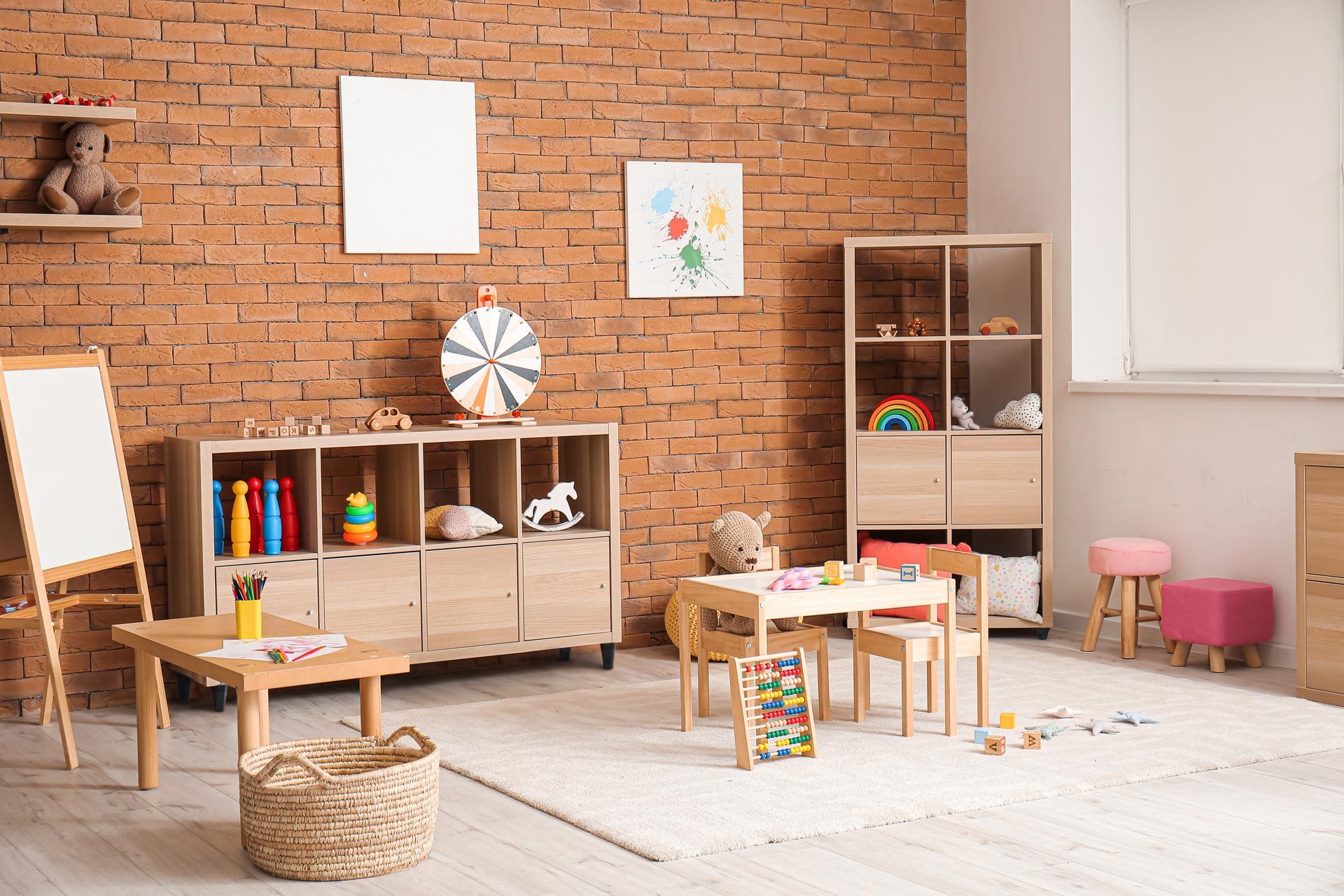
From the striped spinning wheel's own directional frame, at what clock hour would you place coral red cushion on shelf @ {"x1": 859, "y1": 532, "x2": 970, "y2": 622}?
The coral red cushion on shelf is roughly at 10 o'clock from the striped spinning wheel.

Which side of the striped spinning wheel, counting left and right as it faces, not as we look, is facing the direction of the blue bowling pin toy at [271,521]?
right

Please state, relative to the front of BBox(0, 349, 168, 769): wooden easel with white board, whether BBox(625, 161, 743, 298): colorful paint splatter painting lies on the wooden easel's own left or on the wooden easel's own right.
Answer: on the wooden easel's own left

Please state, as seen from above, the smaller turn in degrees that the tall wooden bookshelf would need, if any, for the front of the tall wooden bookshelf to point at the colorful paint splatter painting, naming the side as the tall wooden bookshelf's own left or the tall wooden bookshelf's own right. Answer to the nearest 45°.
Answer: approximately 90° to the tall wooden bookshelf's own right

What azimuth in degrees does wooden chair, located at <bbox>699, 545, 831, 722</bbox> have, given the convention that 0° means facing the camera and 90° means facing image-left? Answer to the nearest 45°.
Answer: approximately 315°

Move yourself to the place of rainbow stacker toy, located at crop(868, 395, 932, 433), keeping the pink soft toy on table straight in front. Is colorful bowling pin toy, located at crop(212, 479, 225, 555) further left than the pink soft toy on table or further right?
right

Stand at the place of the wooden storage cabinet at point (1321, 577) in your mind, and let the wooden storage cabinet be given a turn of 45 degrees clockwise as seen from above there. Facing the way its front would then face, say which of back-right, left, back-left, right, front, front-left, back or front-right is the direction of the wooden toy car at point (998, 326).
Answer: front-right

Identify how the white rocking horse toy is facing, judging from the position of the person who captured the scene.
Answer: facing to the right of the viewer

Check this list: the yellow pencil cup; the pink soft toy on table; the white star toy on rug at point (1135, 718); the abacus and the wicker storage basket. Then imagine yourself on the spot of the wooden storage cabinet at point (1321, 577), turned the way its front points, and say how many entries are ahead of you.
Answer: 5

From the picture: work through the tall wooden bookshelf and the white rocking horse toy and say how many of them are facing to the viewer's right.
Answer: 1

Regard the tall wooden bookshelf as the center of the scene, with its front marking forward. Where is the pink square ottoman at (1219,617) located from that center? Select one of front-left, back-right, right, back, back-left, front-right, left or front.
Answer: front-left

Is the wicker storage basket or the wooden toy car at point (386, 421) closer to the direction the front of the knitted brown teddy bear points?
the wicker storage basket

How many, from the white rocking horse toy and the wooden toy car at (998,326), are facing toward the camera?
0
